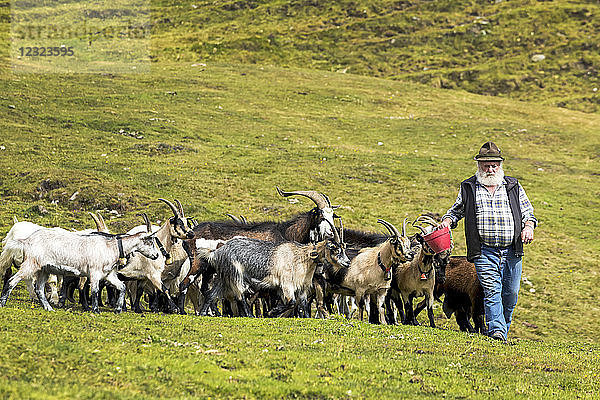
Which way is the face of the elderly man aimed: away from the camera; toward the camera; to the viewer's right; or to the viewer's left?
toward the camera

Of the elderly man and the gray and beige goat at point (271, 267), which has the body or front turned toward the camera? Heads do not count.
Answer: the elderly man

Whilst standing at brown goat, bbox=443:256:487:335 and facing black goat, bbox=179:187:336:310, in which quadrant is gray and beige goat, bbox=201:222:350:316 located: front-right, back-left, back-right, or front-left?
front-left

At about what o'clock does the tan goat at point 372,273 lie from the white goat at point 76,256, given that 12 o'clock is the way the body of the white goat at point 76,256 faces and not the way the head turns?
the tan goat at point 372,273 is roughly at 12 o'clock from the white goat at point 76,256.

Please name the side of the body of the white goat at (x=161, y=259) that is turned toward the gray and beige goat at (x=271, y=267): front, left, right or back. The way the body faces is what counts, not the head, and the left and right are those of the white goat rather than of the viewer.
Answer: front

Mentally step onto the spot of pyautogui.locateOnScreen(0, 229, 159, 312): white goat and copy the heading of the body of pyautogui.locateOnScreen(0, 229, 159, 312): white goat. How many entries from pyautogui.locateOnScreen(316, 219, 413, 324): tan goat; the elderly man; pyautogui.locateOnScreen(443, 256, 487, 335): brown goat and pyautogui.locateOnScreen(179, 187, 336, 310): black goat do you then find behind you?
0

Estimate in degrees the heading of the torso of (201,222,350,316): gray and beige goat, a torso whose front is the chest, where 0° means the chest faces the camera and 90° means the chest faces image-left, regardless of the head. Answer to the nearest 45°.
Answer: approximately 270°

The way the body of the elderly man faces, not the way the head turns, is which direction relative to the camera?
toward the camera

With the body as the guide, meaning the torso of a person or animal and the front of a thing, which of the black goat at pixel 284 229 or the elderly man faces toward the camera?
the elderly man

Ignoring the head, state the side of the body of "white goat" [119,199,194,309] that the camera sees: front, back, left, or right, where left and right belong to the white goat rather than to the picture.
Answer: right

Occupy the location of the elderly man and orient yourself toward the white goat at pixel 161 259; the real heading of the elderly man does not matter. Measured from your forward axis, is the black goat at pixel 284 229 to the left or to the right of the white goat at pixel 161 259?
right

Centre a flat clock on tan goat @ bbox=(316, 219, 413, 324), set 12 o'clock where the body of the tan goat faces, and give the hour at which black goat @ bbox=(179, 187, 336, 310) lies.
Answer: The black goat is roughly at 6 o'clock from the tan goat.

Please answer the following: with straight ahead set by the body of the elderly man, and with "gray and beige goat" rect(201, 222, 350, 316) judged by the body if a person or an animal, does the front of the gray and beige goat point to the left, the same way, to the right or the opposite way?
to the left

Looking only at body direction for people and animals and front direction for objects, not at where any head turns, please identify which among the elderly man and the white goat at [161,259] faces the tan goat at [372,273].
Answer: the white goat at [161,259]

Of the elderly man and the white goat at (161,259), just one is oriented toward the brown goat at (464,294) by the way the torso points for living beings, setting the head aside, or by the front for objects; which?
the white goat

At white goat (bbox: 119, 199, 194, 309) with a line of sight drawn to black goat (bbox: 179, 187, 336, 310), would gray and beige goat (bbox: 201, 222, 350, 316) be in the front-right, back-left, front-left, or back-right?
front-right

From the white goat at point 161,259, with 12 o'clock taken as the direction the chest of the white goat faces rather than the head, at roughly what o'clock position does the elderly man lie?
The elderly man is roughly at 1 o'clock from the white goat.

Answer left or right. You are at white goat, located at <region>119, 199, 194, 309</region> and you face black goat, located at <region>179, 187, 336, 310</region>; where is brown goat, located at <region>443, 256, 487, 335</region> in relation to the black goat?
right

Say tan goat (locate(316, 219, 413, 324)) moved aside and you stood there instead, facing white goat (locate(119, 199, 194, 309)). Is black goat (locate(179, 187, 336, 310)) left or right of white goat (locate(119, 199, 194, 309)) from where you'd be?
right

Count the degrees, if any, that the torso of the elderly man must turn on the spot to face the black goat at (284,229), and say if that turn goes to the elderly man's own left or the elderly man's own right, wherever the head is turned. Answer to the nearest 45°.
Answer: approximately 135° to the elderly man's own right

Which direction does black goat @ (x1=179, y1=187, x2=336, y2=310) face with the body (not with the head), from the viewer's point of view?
to the viewer's right

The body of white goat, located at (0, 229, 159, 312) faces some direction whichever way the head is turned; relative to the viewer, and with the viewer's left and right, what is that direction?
facing to the right of the viewer
